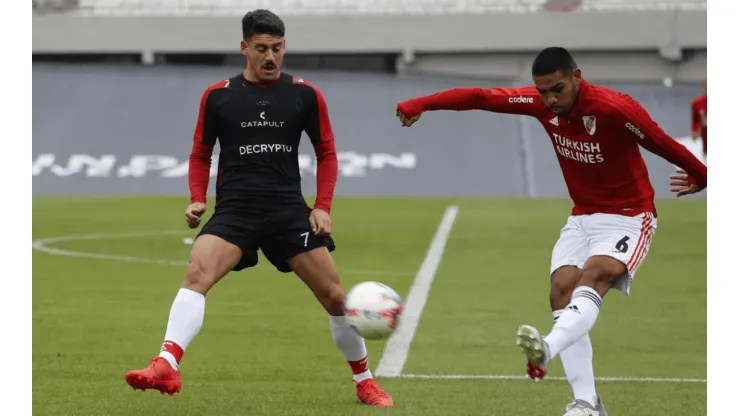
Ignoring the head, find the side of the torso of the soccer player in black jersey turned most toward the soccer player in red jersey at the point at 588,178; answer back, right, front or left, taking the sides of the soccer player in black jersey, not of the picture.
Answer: left

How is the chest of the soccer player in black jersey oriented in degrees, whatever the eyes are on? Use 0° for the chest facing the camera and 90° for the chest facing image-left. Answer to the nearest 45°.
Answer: approximately 0°

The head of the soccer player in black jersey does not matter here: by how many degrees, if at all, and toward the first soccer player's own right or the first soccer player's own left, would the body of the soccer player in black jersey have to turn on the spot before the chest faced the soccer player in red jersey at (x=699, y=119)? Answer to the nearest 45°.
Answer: approximately 135° to the first soccer player's own left
